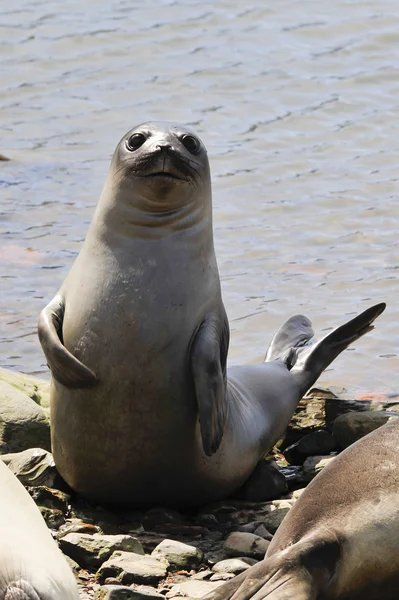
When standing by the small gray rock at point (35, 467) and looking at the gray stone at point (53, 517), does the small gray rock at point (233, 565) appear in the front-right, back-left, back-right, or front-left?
front-left
